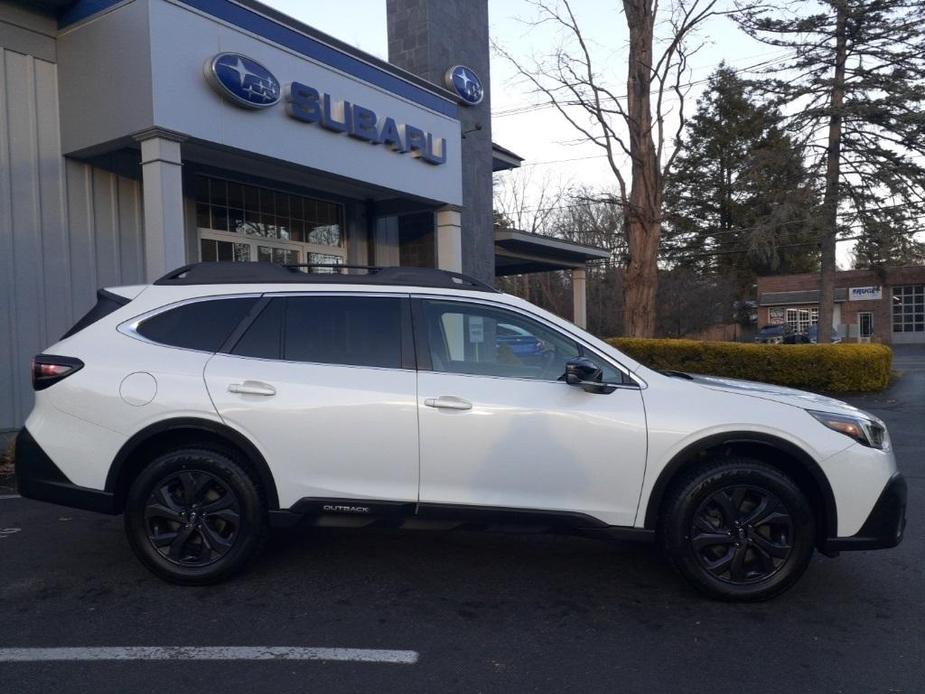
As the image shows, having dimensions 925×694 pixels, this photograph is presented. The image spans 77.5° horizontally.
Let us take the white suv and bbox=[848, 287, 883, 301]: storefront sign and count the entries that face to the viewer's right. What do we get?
1

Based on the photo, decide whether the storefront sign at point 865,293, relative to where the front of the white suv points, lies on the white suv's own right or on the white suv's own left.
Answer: on the white suv's own left

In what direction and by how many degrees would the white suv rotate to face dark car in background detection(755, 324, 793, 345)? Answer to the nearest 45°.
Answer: approximately 45° to its left

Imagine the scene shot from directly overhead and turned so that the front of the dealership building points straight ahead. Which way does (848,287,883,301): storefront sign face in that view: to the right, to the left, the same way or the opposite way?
to the right

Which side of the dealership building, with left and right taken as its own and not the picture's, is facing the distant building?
left

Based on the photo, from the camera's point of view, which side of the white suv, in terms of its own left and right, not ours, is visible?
right

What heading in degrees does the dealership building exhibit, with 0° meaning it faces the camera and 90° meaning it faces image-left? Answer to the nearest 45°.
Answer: approximately 315°

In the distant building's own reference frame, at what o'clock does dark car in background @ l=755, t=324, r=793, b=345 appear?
The dark car in background is roughly at 1 o'clock from the distant building.
